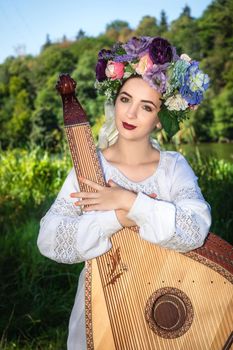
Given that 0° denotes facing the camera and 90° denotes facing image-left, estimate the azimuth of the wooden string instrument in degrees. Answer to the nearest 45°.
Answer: approximately 0°

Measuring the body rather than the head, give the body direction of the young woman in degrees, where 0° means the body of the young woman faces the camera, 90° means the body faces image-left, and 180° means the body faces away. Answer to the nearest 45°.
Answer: approximately 0°
